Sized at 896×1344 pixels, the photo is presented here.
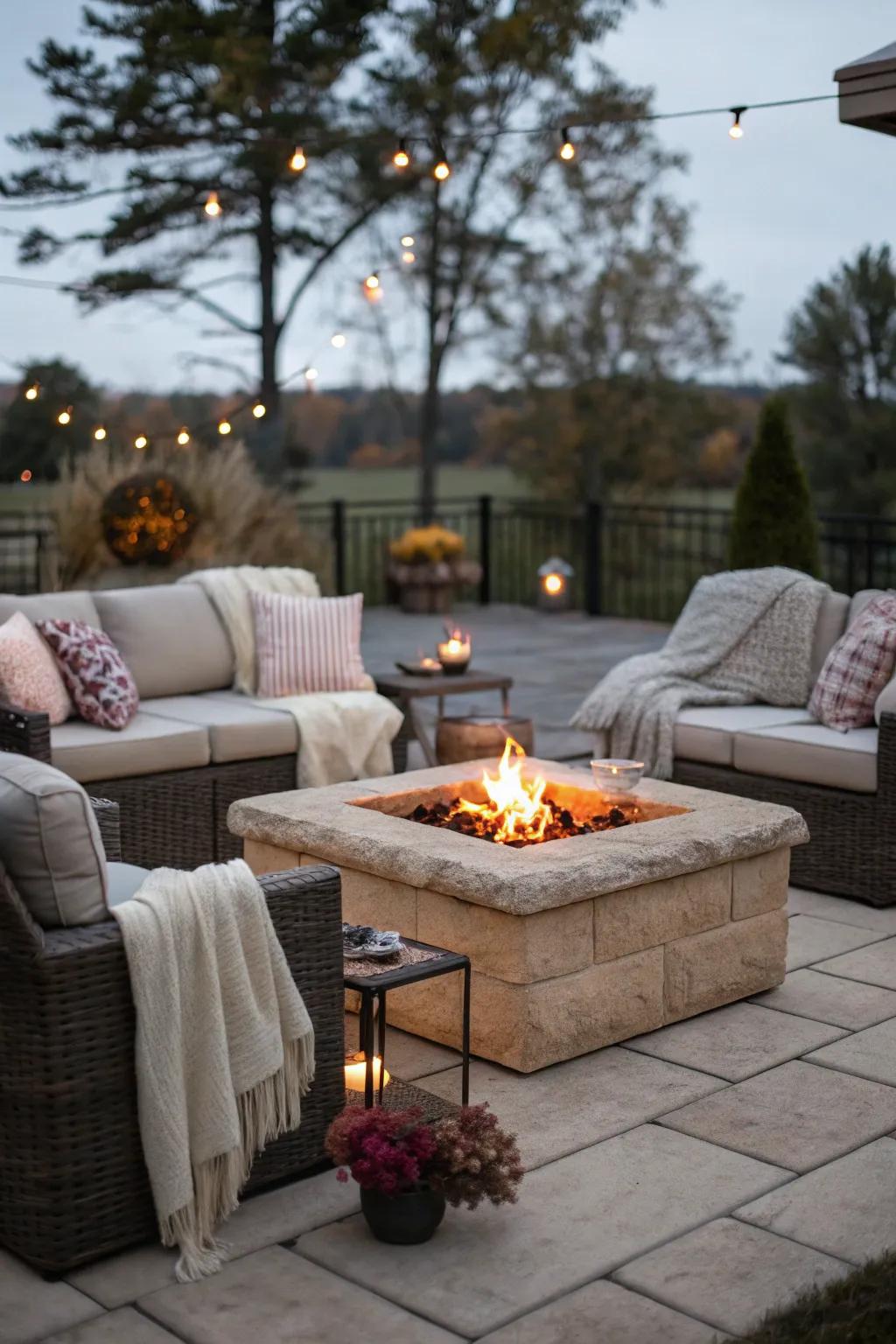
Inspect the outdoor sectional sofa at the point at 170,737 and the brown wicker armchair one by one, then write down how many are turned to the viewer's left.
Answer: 0

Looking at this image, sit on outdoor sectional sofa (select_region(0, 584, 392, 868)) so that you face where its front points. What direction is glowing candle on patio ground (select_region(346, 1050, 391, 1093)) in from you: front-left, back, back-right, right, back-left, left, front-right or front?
front-right

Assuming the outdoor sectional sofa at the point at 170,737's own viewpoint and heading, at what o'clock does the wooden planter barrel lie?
The wooden planter barrel is roughly at 10 o'clock from the outdoor sectional sofa.

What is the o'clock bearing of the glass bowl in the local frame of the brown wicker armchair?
The glass bowl is roughly at 12 o'clock from the brown wicker armchair.

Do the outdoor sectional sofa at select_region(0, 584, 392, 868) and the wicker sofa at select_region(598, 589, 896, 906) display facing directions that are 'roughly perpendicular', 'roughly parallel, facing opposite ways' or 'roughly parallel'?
roughly perpendicular

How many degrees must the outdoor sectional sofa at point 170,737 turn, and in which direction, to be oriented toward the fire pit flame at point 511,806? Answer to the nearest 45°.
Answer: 0° — it already faces it

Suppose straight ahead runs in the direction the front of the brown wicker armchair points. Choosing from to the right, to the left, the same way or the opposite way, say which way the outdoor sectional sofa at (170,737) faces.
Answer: to the right

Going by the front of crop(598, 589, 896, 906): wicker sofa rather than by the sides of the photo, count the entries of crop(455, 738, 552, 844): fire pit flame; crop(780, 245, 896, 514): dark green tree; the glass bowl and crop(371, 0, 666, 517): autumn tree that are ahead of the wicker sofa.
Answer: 2

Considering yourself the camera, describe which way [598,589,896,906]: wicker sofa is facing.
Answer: facing the viewer and to the left of the viewer

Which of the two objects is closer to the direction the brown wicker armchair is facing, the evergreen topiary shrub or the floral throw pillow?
the evergreen topiary shrub

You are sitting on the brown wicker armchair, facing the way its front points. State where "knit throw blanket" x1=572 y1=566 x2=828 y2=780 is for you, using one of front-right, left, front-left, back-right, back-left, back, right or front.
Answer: front

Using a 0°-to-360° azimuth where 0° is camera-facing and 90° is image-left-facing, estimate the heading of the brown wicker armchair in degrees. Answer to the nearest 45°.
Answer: approximately 225°

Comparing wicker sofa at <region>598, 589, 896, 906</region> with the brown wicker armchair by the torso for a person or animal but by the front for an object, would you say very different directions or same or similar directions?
very different directions

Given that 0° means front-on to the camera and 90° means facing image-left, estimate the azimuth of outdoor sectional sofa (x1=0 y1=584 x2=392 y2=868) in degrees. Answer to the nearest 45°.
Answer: approximately 315°

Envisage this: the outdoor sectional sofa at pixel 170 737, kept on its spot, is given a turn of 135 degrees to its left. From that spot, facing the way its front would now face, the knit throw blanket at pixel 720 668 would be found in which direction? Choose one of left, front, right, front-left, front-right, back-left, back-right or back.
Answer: right

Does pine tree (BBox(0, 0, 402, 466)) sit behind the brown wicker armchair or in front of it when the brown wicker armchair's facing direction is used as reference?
in front

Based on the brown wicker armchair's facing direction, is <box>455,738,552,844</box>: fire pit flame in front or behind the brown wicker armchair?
in front
